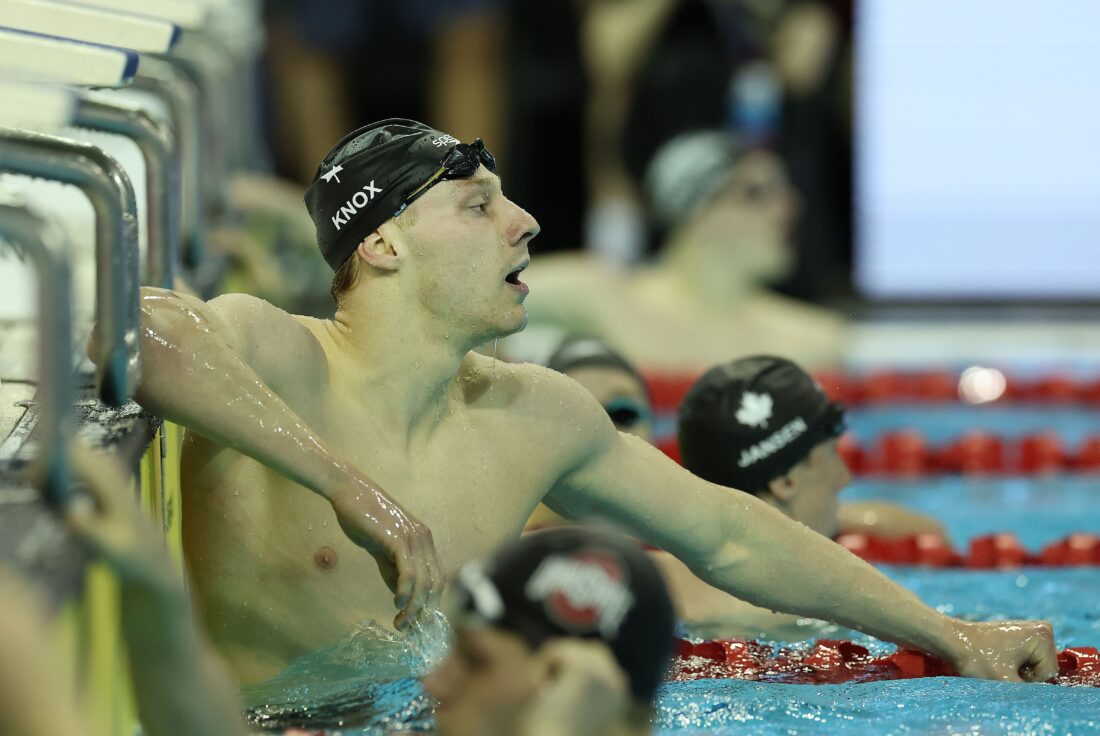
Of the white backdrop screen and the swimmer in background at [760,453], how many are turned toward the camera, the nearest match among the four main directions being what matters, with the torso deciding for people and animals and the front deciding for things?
1

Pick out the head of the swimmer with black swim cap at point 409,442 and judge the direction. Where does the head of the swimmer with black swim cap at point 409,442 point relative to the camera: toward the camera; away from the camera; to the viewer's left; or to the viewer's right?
to the viewer's right

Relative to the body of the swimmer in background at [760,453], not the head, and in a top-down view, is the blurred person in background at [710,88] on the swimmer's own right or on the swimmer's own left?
on the swimmer's own left

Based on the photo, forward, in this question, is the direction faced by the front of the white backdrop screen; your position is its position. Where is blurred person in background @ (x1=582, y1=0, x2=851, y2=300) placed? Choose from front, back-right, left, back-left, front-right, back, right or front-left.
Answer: front-right

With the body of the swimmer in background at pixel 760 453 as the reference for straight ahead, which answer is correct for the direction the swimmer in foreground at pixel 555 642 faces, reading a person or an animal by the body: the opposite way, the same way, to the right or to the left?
the opposite way

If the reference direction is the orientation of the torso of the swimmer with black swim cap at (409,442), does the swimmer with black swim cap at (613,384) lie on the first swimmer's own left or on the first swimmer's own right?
on the first swimmer's own left

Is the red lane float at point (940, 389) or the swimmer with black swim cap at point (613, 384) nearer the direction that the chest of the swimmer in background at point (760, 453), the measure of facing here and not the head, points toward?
the red lane float

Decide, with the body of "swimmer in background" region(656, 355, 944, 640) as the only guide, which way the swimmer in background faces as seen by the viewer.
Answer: to the viewer's right

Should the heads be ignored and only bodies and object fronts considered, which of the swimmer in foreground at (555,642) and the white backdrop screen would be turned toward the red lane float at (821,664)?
the white backdrop screen

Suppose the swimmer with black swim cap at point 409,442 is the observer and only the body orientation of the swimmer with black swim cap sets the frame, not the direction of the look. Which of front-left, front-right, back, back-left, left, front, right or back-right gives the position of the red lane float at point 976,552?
left

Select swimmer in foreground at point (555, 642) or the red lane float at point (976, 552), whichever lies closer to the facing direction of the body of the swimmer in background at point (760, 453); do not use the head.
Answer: the red lane float

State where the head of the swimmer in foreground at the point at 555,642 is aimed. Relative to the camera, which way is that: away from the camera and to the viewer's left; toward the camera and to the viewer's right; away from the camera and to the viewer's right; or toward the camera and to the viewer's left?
toward the camera and to the viewer's left
